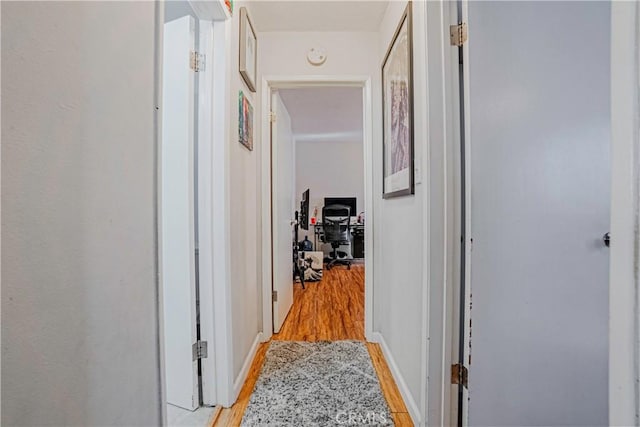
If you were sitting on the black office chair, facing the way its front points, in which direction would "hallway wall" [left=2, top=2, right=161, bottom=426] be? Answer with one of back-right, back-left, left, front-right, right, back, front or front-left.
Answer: back

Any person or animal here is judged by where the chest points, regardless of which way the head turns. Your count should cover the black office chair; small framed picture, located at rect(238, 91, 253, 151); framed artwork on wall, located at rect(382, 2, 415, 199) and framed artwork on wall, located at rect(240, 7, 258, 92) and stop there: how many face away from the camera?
1

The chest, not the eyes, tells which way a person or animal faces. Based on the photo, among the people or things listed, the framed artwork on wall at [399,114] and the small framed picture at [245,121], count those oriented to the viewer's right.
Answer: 1

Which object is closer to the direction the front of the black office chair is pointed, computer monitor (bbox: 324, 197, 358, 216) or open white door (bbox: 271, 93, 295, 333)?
the computer monitor

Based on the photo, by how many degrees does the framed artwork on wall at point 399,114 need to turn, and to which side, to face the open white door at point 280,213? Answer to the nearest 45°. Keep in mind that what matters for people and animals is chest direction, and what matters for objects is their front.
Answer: approximately 45° to its right

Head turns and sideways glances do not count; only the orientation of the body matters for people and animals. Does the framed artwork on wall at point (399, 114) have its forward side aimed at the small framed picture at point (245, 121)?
yes

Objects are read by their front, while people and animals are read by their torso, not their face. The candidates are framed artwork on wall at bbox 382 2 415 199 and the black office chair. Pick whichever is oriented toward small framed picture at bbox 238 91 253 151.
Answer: the framed artwork on wall

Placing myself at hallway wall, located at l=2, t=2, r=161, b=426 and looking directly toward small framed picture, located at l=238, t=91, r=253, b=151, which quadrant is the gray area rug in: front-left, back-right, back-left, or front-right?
front-right

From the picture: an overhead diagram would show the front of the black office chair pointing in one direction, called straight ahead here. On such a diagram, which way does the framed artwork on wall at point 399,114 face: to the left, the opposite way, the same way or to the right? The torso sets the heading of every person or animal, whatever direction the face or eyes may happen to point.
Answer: to the left

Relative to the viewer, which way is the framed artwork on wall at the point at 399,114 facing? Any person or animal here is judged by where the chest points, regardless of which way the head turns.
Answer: to the viewer's left

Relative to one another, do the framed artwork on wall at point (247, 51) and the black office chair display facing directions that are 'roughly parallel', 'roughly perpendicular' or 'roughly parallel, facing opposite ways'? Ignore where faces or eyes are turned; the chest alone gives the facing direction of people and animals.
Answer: roughly perpendicular

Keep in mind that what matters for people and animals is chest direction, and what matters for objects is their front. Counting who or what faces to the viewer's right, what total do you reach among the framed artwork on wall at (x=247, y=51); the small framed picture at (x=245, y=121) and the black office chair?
2

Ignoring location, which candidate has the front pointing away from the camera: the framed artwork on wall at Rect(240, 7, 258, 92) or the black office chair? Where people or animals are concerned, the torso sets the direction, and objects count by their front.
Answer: the black office chair

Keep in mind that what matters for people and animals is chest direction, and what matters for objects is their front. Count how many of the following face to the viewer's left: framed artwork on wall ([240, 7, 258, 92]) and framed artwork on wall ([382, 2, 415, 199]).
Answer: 1

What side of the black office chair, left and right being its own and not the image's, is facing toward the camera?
back

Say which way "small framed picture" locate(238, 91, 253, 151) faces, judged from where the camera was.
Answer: facing to the right of the viewer

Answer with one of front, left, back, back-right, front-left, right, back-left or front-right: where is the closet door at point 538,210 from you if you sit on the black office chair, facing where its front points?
back

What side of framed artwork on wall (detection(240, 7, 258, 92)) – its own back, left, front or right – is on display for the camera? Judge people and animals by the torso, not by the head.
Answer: right
